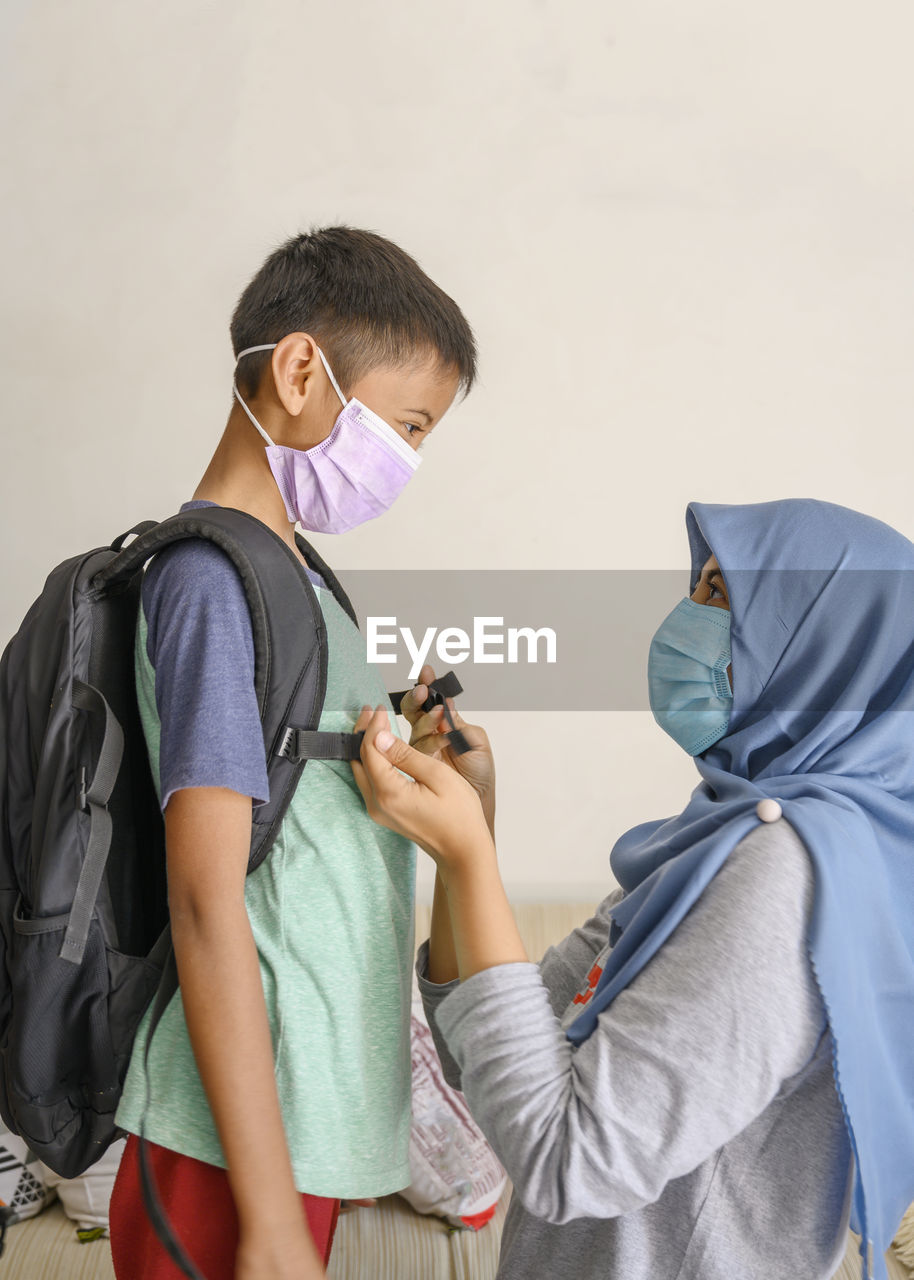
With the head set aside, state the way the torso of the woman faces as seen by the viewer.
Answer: to the viewer's left

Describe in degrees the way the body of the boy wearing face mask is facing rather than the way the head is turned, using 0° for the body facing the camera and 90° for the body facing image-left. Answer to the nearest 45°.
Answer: approximately 270°

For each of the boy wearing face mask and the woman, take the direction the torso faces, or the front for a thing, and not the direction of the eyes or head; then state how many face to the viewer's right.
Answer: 1

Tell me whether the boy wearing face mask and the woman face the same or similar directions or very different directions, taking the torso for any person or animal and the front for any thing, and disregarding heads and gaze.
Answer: very different directions

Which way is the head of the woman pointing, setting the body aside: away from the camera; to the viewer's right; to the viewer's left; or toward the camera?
to the viewer's left

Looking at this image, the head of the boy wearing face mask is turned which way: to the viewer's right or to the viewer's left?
to the viewer's right
